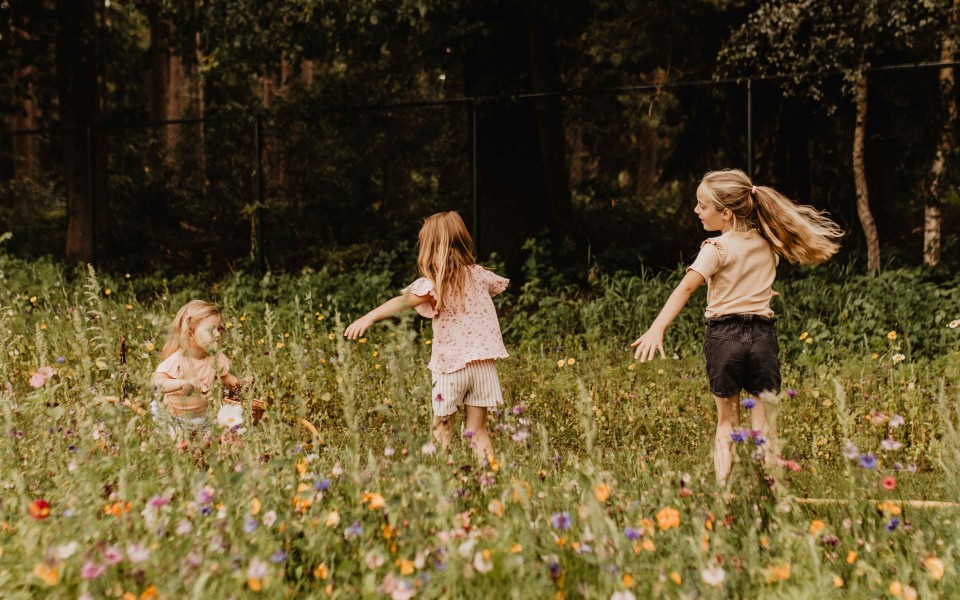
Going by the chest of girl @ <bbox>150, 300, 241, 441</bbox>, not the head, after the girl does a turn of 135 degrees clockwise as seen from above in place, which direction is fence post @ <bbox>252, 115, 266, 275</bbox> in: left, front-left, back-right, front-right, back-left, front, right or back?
right

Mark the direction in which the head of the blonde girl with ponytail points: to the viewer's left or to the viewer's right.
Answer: to the viewer's left

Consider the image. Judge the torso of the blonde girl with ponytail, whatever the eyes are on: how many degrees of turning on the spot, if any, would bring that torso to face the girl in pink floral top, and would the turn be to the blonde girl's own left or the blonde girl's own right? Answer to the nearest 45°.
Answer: approximately 45° to the blonde girl's own left

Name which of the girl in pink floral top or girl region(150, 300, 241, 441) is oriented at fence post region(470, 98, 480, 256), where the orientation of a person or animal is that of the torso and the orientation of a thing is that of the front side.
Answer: the girl in pink floral top

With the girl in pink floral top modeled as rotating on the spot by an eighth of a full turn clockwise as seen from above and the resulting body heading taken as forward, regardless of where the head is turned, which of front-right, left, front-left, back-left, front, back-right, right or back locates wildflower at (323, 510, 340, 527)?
back-right

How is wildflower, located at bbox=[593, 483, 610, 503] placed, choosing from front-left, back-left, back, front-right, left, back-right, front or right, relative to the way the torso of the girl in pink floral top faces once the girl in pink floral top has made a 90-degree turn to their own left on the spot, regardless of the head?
left

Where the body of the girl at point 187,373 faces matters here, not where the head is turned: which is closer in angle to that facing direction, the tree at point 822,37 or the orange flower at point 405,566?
the orange flower

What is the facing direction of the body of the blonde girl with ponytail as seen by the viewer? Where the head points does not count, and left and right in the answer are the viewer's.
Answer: facing away from the viewer and to the left of the viewer

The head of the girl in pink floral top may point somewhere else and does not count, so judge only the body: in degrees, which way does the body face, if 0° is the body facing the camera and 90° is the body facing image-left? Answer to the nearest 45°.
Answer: approximately 180°

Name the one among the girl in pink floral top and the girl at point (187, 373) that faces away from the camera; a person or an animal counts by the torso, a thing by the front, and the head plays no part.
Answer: the girl in pink floral top

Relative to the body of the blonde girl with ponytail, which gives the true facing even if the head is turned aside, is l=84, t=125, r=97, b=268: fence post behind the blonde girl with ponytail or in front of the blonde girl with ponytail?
in front

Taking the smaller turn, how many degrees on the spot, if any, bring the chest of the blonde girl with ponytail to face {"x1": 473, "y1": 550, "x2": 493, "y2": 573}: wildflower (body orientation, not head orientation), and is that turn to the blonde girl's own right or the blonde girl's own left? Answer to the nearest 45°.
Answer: approximately 135° to the blonde girl's own left

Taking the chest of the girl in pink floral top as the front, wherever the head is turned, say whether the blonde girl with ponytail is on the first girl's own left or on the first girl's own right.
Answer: on the first girl's own right
